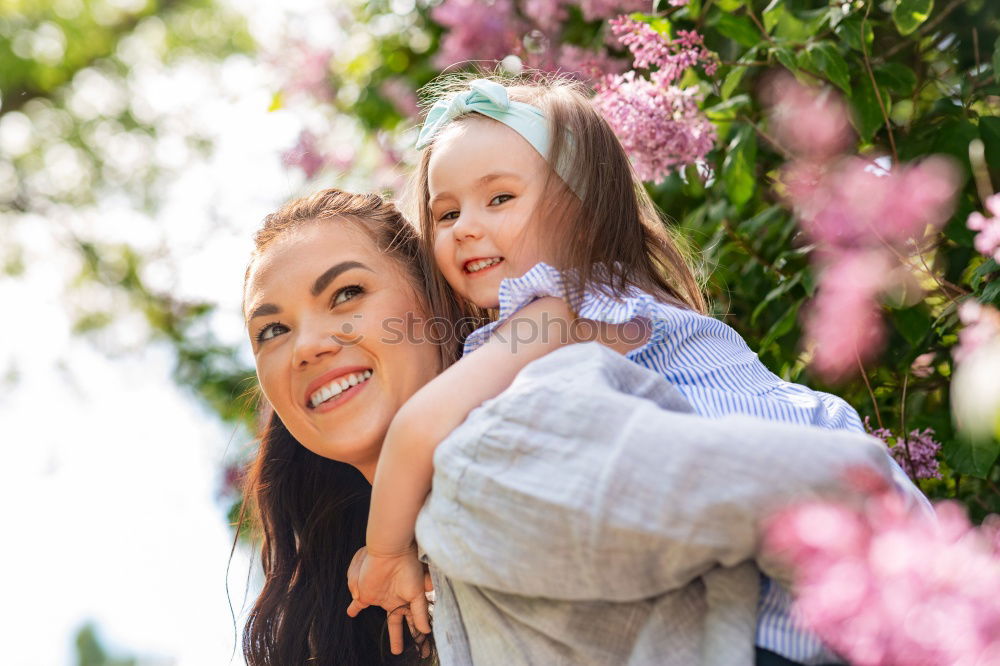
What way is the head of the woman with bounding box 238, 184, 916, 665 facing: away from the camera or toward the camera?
toward the camera

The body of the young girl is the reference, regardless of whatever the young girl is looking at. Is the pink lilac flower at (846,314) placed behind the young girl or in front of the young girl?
behind

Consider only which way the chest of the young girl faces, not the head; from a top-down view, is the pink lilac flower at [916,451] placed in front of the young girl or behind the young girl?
behind

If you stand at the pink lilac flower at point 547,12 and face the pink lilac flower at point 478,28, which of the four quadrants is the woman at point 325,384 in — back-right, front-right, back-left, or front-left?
front-left

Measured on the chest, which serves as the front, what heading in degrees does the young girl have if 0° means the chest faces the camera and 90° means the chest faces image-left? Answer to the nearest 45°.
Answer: approximately 90°

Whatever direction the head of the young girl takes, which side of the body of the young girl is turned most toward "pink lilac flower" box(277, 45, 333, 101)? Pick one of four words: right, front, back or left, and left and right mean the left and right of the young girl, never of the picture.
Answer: right

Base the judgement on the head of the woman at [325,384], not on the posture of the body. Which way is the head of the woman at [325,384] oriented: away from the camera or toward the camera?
toward the camera

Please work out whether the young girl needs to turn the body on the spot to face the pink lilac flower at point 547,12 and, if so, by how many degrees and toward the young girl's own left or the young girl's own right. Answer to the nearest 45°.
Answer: approximately 90° to the young girl's own right
